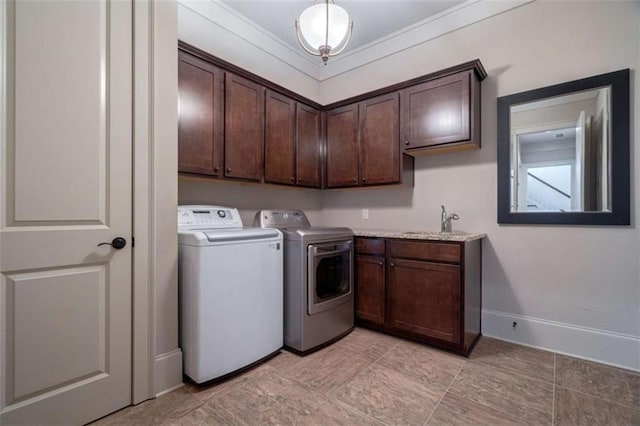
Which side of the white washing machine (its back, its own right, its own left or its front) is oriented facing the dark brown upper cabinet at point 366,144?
left

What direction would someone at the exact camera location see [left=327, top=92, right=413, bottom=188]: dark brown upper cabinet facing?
facing the viewer and to the left of the viewer

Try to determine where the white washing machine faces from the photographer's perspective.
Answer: facing the viewer and to the right of the viewer

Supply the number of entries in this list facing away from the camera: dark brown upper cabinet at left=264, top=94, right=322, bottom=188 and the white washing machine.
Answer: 0
